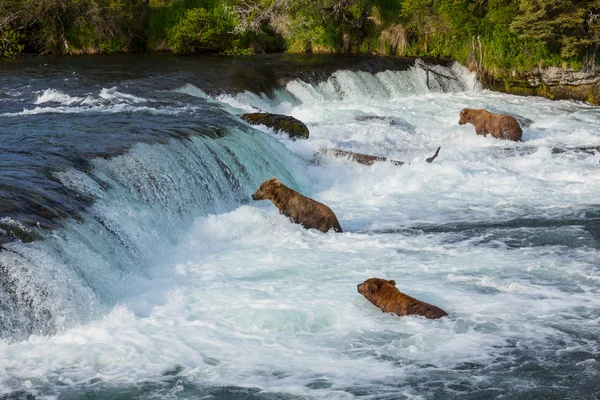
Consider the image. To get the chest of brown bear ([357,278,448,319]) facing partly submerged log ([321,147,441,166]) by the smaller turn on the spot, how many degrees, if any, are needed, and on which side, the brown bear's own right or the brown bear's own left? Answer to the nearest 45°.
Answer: approximately 90° to the brown bear's own right

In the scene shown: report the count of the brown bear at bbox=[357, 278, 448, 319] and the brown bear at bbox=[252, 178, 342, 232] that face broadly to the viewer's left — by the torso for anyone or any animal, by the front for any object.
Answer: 2

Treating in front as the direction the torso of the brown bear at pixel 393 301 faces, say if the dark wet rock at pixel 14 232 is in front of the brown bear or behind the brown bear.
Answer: in front

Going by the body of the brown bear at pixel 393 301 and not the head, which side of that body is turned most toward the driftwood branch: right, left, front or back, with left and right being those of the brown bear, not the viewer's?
right

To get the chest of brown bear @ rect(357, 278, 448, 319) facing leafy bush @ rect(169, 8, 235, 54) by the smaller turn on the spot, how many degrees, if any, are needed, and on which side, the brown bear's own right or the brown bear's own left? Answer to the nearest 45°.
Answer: approximately 90° to the brown bear's own right

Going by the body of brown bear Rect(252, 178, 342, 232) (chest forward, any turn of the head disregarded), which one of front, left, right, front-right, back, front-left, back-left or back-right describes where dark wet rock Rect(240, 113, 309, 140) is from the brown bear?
right

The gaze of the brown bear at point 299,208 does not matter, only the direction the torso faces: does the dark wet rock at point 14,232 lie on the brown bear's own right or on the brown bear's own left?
on the brown bear's own left

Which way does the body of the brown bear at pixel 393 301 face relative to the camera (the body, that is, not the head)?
to the viewer's left

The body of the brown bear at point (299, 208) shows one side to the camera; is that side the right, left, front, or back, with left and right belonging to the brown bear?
left

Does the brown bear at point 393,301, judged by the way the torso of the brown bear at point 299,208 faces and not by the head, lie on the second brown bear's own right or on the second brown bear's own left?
on the second brown bear's own left

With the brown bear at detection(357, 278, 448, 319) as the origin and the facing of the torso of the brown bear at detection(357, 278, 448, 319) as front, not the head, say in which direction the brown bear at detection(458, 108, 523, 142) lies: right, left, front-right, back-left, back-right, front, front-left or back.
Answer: right
